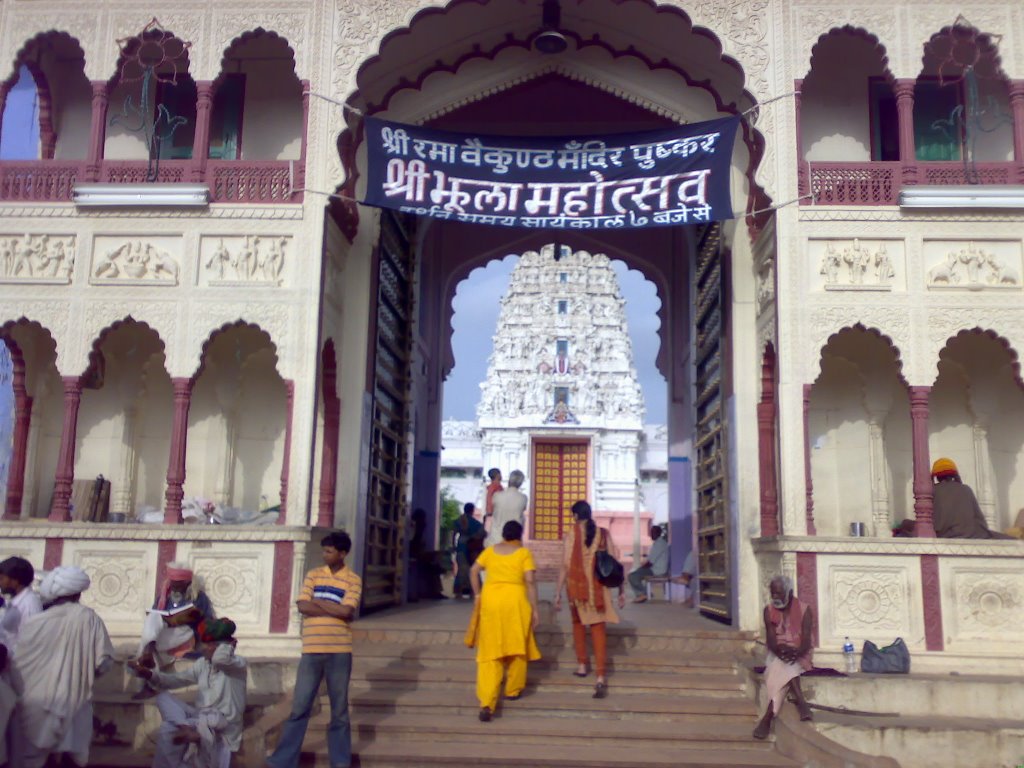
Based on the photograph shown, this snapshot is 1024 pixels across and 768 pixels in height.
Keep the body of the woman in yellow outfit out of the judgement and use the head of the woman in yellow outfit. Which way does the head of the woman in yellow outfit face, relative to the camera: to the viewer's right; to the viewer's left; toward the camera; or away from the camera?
away from the camera

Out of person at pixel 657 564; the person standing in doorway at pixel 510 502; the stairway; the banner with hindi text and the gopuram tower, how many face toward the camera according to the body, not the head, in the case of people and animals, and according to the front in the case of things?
3

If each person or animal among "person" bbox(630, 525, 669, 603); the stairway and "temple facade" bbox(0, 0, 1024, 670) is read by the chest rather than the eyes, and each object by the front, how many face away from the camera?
0

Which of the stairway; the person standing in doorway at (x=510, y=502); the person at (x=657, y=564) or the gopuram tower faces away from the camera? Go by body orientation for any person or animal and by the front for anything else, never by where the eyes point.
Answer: the person standing in doorway

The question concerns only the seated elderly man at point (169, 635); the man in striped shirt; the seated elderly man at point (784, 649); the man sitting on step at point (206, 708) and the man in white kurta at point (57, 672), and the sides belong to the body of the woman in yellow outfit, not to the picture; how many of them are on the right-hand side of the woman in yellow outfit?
1

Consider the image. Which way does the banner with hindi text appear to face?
toward the camera

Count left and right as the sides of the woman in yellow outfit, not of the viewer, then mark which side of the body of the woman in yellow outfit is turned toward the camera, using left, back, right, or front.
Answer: back

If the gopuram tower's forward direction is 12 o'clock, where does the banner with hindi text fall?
The banner with hindi text is roughly at 12 o'clock from the gopuram tower.

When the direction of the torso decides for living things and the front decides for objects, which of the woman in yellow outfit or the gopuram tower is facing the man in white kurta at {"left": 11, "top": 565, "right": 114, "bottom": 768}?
the gopuram tower

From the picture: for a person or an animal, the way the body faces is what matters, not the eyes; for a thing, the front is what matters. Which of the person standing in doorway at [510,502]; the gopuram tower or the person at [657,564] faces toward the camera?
the gopuram tower

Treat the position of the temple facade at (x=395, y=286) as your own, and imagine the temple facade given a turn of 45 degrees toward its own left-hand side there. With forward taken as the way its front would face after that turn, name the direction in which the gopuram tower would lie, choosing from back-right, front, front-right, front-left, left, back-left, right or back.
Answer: back-left

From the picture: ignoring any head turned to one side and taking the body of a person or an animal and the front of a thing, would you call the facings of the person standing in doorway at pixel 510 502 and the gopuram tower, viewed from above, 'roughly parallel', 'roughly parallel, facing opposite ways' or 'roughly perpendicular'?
roughly parallel, facing opposite ways

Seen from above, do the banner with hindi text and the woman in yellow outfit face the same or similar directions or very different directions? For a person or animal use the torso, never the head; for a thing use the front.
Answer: very different directions

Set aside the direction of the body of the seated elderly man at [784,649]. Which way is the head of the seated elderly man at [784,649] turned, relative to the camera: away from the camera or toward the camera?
toward the camera

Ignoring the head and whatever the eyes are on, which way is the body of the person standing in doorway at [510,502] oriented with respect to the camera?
away from the camera

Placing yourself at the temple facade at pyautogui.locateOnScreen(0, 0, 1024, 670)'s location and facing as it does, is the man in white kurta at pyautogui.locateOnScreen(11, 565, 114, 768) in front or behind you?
in front

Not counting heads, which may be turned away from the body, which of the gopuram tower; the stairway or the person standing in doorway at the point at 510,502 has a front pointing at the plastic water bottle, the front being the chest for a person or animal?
the gopuram tower

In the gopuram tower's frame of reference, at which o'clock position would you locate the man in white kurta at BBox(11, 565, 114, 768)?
The man in white kurta is roughly at 12 o'clock from the gopuram tower.

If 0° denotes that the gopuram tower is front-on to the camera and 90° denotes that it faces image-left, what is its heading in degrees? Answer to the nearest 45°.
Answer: approximately 0°

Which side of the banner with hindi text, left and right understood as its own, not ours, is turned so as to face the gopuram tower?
back

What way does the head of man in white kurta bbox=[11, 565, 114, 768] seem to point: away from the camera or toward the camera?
away from the camera
